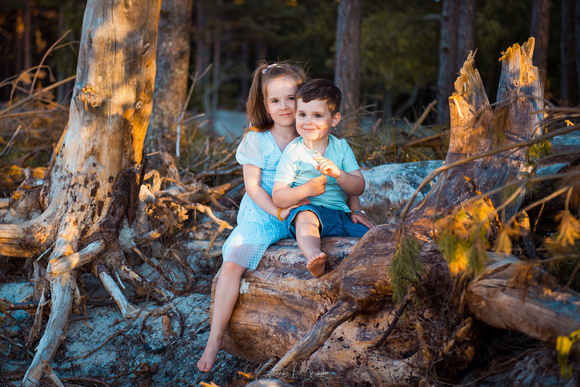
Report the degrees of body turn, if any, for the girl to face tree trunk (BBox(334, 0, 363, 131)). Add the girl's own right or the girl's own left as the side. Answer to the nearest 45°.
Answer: approximately 180°

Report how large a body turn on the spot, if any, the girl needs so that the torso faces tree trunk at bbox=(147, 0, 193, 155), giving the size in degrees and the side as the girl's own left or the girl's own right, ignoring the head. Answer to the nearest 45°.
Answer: approximately 180°

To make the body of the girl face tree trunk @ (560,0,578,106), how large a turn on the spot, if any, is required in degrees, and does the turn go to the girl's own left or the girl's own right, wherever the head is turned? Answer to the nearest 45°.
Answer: approximately 135° to the girl's own left

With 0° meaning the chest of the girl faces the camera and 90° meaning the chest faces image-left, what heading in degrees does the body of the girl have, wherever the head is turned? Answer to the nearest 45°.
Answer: approximately 0°

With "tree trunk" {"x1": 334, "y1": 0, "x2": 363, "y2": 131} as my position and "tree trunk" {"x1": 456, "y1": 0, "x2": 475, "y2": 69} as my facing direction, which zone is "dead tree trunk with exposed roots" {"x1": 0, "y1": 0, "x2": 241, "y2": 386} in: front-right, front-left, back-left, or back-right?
back-right

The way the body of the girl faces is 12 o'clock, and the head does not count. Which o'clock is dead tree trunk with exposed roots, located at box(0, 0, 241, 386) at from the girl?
The dead tree trunk with exposed roots is roughly at 4 o'clock from the girl.
